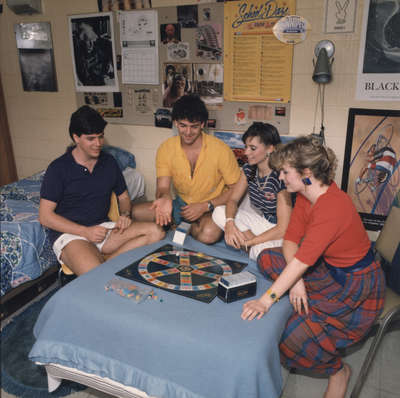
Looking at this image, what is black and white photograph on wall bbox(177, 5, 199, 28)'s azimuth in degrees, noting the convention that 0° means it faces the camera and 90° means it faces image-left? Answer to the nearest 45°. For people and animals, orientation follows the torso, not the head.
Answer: approximately 0°

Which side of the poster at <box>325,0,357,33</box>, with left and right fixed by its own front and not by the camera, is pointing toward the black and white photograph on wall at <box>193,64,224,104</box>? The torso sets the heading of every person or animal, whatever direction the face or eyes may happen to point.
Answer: right

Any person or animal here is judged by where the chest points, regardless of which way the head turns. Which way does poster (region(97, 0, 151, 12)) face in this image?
toward the camera

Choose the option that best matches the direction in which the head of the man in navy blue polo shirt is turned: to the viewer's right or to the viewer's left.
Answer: to the viewer's right

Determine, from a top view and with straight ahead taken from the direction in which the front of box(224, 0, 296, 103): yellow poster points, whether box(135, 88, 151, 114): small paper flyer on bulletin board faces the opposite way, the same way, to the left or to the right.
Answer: the same way

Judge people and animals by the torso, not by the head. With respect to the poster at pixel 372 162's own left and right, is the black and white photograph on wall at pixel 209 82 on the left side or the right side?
on its right

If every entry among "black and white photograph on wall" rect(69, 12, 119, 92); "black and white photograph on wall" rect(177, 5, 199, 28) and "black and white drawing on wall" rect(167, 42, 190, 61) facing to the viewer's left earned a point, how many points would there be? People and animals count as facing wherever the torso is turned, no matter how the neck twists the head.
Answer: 0

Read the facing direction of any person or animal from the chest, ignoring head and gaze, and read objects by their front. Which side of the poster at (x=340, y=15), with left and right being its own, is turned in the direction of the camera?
front

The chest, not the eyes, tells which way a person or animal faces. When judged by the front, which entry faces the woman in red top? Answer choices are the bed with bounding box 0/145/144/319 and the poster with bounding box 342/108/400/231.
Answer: the poster

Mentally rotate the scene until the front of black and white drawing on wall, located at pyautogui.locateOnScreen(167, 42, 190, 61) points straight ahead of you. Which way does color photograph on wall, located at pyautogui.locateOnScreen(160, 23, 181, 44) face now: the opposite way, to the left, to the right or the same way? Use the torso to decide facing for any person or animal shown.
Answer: the same way

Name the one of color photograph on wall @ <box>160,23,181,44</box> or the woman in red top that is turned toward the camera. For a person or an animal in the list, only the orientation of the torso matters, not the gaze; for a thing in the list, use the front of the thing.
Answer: the color photograph on wall

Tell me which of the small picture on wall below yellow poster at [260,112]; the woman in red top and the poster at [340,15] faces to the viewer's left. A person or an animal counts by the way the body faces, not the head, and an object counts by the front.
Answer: the woman in red top

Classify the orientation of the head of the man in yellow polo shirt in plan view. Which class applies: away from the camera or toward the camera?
toward the camera

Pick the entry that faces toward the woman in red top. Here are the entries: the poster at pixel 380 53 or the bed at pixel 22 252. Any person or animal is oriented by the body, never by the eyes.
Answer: the poster

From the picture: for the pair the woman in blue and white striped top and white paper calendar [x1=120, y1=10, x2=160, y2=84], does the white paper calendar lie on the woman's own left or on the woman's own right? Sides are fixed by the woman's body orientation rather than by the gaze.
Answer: on the woman's own right
